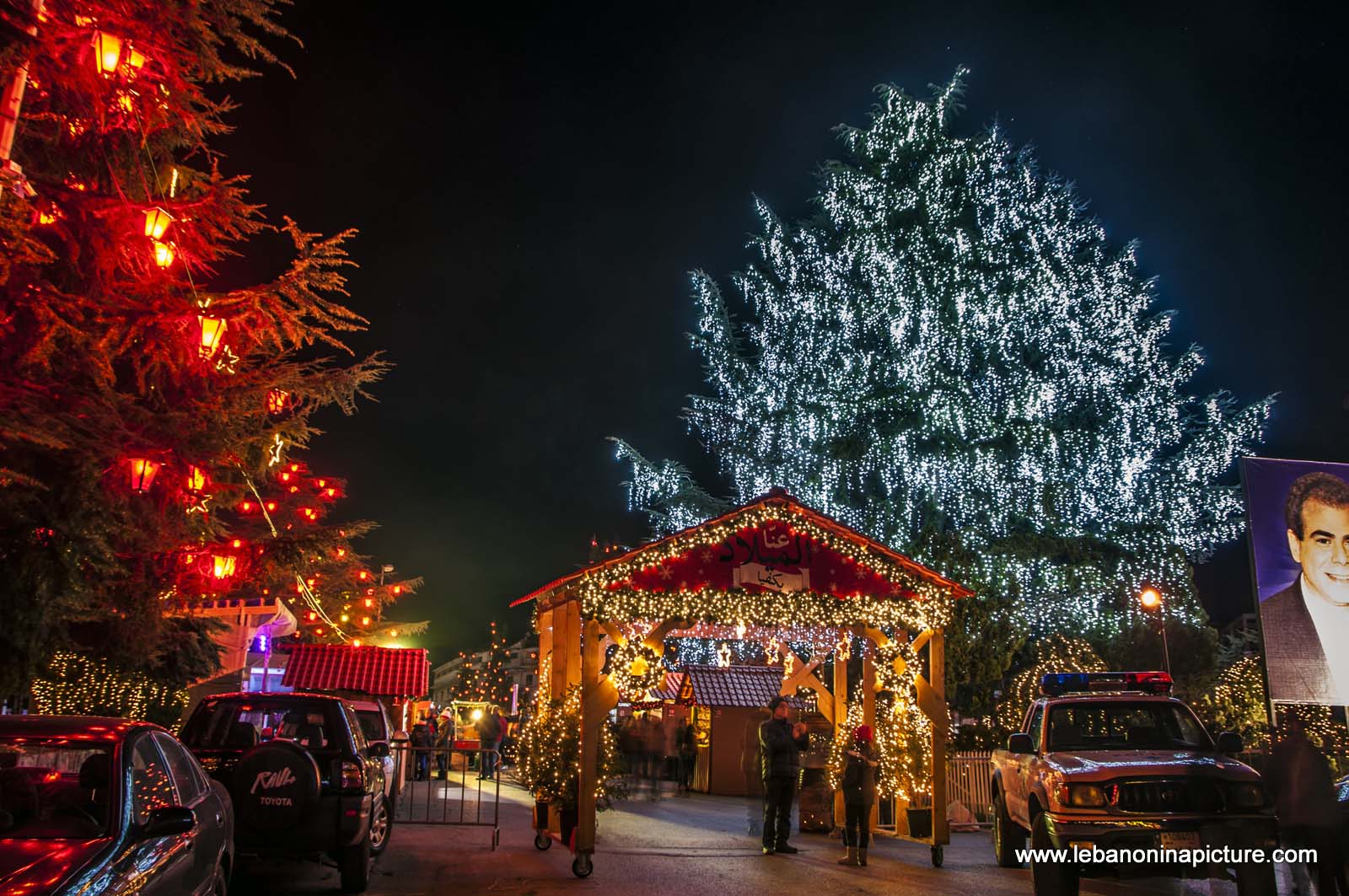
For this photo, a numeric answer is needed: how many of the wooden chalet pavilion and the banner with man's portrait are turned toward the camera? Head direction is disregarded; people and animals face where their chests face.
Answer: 2

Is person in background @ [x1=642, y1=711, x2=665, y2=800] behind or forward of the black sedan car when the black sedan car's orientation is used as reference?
behind

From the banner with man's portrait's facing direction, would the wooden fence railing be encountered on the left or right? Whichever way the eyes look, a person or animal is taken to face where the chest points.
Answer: on its right

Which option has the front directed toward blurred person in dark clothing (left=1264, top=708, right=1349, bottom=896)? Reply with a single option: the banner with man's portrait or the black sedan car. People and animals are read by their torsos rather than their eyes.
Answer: the banner with man's portrait

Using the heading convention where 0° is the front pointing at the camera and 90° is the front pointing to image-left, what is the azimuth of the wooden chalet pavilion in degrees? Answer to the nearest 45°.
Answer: approximately 0°

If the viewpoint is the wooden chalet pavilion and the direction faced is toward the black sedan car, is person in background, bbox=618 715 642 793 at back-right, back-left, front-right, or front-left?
back-right

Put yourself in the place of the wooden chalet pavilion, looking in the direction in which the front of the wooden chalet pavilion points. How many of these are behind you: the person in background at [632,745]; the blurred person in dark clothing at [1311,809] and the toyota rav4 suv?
1

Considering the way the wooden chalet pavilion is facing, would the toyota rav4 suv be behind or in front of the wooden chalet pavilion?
in front

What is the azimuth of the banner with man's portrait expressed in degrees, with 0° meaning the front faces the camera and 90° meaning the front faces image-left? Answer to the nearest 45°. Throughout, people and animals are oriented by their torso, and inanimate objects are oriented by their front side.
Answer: approximately 0°

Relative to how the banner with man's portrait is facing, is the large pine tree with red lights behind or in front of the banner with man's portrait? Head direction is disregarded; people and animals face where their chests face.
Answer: in front
